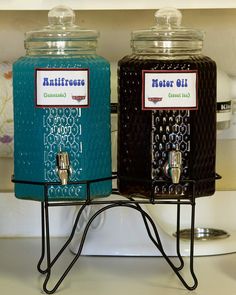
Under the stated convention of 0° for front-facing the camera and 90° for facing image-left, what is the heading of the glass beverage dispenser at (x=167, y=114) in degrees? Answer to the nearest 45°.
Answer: approximately 0°

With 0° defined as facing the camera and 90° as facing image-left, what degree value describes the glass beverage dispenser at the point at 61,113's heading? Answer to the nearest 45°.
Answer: approximately 0°

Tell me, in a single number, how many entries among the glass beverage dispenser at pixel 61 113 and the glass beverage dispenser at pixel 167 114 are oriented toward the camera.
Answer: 2
